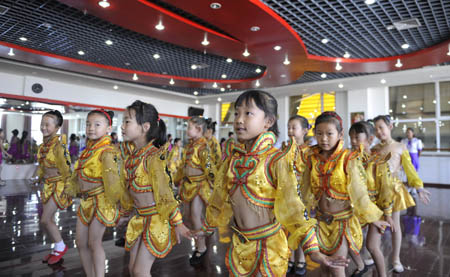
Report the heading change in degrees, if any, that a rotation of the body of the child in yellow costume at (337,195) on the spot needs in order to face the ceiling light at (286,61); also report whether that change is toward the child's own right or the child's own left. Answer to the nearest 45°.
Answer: approximately 135° to the child's own right

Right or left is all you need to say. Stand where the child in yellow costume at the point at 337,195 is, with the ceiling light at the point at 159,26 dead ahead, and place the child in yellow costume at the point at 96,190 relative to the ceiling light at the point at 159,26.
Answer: left

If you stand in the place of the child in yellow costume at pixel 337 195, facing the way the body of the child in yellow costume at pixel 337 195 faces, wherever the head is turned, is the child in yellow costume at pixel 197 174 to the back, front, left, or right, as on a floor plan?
right

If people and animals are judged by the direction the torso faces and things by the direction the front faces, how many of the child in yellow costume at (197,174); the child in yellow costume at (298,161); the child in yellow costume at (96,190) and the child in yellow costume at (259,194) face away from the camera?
0

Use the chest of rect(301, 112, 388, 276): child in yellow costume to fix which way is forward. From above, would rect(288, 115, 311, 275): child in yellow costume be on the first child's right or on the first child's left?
on the first child's right

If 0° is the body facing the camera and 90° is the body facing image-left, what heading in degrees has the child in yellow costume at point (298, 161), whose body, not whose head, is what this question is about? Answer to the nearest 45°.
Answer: approximately 45°

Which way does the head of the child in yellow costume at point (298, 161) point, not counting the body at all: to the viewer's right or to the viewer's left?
to the viewer's left

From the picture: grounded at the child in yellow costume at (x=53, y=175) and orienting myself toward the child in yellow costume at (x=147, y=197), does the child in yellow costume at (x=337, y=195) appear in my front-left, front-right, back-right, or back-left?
front-left

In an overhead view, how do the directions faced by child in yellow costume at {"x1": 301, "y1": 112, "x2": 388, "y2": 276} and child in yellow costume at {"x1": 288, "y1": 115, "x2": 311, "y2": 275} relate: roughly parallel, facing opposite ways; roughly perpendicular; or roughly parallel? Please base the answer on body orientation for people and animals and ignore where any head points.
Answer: roughly parallel

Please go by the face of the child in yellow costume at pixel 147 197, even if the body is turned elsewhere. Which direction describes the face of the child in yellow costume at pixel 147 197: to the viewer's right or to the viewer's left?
to the viewer's left

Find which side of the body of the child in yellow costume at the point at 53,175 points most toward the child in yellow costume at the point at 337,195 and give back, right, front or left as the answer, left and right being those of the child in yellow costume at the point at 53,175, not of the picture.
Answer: left

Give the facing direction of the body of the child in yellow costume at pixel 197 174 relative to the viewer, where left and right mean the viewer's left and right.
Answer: facing the viewer and to the left of the viewer

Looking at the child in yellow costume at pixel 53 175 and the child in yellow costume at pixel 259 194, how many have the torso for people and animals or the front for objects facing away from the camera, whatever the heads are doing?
0
